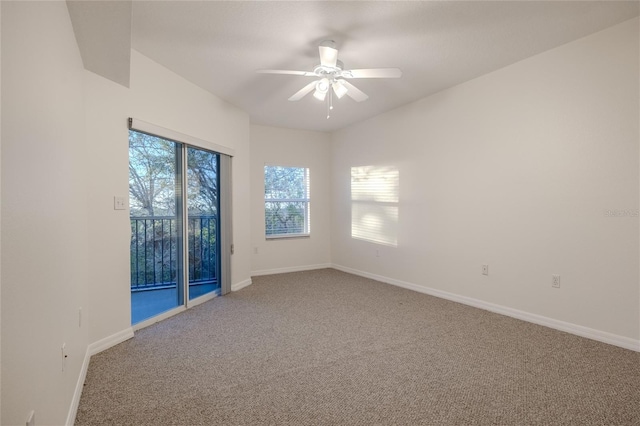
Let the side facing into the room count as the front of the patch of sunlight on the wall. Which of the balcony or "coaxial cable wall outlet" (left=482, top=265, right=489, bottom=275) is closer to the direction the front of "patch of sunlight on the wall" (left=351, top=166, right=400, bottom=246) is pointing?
the balcony

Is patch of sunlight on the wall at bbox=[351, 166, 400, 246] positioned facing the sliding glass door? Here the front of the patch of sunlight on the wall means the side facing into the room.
yes

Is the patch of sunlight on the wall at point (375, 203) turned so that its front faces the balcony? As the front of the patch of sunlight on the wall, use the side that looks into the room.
yes

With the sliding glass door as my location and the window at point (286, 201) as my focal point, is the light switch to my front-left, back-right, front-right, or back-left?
back-right

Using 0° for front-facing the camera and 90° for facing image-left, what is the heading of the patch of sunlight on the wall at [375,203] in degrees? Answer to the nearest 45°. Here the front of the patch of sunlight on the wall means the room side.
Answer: approximately 45°

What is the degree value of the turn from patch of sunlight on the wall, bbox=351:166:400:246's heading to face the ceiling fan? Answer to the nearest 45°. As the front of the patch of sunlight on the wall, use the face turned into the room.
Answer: approximately 45° to its left
